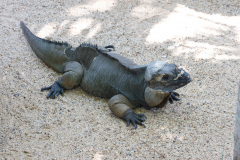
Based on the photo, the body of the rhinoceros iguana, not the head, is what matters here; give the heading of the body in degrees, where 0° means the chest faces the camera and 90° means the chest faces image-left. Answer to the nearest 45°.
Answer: approximately 315°
